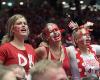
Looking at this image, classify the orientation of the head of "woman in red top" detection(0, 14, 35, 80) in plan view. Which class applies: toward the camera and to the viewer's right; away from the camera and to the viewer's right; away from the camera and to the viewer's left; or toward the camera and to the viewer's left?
toward the camera and to the viewer's right

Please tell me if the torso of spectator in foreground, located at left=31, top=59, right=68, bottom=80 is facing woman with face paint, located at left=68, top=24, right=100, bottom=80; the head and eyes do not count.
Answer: no

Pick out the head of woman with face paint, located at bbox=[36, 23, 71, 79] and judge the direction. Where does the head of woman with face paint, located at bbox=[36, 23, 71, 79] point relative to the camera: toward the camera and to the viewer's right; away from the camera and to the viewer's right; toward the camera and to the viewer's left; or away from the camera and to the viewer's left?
toward the camera and to the viewer's right

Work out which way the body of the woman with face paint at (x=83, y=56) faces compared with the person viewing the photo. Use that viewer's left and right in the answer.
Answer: facing the viewer and to the right of the viewer

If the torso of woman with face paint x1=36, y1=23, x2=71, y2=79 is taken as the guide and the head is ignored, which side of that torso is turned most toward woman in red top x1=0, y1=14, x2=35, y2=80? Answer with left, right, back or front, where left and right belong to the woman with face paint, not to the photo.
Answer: right
